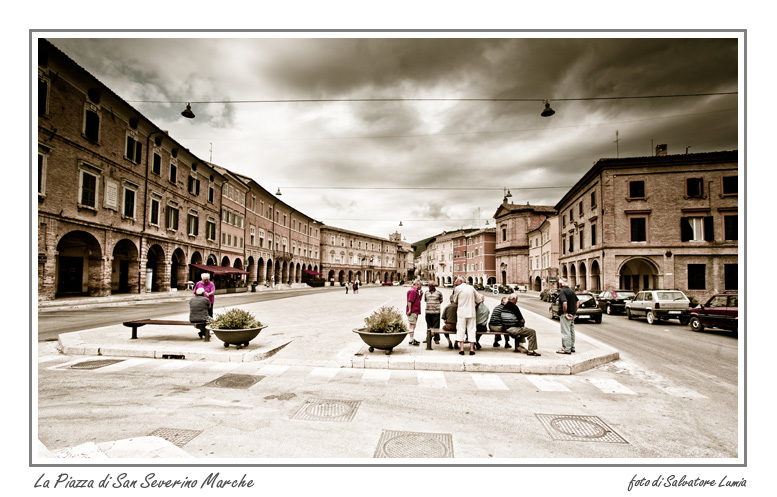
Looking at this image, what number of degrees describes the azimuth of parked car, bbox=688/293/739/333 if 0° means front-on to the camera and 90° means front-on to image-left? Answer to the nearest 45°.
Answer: approximately 90°

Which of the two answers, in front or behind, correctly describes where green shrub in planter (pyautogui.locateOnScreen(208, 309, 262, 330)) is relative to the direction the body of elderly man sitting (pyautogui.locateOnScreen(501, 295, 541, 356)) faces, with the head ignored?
behind

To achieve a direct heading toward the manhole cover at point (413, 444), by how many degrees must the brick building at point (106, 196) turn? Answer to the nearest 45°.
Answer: approximately 45° to its right

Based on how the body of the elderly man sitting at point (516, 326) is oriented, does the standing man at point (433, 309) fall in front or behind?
behind

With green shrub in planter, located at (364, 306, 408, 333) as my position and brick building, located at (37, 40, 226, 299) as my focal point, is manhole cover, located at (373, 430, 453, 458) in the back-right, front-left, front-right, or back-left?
back-left

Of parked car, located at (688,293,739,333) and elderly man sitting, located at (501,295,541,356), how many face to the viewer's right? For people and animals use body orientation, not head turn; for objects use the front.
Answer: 1

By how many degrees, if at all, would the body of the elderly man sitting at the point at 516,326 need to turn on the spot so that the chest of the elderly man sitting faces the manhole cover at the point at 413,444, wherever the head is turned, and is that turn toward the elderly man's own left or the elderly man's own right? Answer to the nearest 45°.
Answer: approximately 90° to the elderly man's own right

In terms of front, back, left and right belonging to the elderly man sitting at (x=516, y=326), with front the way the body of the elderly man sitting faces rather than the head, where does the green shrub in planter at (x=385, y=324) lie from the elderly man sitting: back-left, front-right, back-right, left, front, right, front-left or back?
back-right

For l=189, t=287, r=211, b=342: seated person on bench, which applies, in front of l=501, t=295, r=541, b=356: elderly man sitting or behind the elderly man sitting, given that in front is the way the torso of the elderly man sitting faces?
behind
